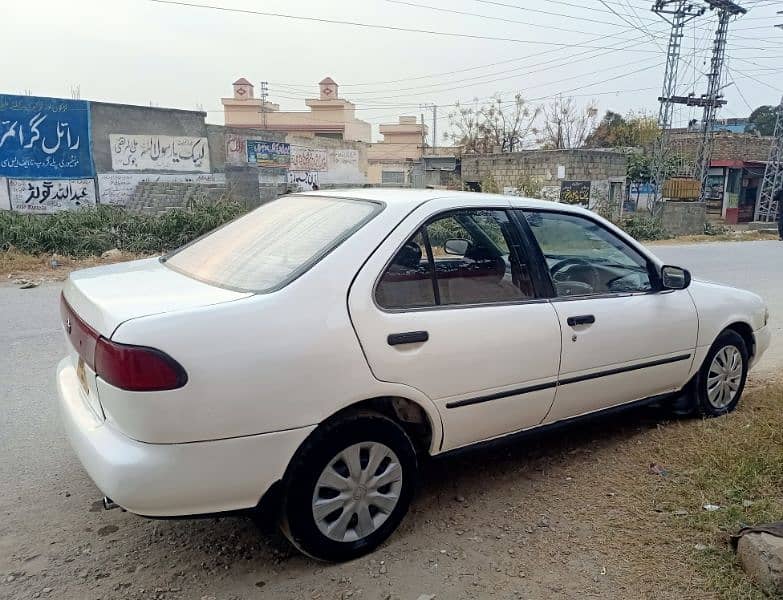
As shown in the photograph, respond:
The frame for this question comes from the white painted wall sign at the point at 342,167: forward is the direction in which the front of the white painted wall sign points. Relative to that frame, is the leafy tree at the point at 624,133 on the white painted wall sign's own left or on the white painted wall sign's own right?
on the white painted wall sign's own left

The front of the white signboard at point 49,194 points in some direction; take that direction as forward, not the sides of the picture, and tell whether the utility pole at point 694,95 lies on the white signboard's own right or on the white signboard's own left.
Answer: on the white signboard's own left

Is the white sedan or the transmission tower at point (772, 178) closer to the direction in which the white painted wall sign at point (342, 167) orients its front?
the white sedan

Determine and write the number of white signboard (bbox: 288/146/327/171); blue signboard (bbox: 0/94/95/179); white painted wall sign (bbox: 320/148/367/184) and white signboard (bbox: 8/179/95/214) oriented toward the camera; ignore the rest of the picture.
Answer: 4

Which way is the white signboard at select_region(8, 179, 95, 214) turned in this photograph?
toward the camera

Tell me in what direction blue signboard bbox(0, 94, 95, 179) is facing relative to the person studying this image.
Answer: facing the viewer

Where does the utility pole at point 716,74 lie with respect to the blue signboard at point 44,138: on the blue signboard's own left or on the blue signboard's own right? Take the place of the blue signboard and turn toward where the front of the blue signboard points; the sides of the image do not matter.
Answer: on the blue signboard's own left

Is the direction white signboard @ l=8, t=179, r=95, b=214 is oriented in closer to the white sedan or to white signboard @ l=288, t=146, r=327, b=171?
the white sedan

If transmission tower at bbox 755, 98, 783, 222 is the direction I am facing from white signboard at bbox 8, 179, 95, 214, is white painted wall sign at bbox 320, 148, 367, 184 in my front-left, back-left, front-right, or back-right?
front-left

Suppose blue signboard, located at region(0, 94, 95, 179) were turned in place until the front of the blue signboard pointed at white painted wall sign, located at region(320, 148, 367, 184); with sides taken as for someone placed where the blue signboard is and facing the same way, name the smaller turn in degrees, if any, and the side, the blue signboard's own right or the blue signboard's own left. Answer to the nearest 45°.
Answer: approximately 135° to the blue signboard's own left

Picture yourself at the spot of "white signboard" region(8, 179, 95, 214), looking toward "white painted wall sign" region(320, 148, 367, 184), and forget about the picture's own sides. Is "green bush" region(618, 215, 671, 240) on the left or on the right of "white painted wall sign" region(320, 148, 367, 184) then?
right

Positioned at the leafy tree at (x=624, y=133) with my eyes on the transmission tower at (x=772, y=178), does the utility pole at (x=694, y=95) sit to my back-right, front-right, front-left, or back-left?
front-right

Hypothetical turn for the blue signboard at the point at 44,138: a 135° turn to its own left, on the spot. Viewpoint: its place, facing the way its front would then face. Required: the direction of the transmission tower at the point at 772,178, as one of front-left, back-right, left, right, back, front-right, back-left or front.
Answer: front-right

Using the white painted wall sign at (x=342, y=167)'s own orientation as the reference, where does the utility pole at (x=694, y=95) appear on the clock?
The utility pole is roughly at 9 o'clock from the white painted wall sign.

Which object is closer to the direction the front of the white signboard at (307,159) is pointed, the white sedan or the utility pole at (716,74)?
the white sedan

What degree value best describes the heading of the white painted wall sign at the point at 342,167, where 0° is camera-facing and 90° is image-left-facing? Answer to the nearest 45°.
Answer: approximately 0°
